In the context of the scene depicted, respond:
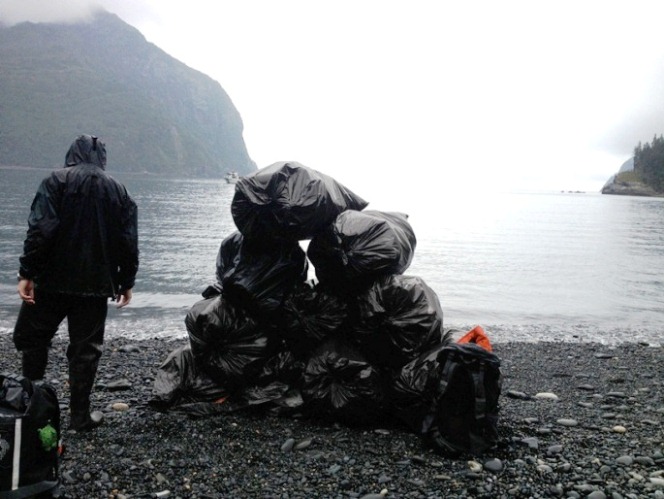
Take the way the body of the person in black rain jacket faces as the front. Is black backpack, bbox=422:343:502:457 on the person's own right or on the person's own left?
on the person's own right

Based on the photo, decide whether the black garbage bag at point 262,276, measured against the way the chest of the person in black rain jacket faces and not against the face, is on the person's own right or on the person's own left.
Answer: on the person's own right

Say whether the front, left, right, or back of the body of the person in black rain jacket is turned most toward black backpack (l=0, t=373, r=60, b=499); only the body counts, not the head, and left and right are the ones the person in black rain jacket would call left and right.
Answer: back

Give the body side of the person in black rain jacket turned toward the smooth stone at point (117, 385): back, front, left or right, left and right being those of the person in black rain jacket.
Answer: front

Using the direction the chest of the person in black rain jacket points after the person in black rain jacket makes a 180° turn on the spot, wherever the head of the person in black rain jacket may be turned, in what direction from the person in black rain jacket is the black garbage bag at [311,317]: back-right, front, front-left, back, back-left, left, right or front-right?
left

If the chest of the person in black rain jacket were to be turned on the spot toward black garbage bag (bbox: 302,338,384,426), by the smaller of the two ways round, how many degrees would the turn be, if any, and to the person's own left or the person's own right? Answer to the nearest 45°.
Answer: approximately 90° to the person's own right

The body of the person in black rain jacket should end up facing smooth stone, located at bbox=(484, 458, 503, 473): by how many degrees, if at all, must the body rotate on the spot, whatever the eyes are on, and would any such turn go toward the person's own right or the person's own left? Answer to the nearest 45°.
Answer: approximately 135° to the person's own right

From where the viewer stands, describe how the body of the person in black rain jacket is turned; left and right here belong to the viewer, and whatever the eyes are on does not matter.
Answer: facing away from the viewer

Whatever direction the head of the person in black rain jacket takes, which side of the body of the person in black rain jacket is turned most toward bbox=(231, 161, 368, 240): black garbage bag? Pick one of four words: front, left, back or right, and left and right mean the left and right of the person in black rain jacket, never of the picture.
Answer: right
